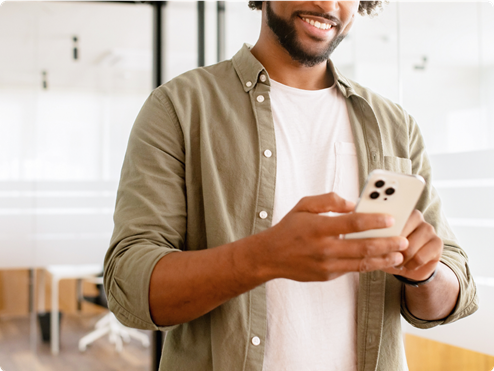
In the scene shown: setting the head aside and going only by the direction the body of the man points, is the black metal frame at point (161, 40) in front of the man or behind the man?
behind

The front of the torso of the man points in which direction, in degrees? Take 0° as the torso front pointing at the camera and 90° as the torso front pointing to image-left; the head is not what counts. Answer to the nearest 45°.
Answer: approximately 315°

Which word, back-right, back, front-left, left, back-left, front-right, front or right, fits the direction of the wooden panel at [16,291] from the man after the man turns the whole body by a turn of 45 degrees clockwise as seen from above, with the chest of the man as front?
back-right
